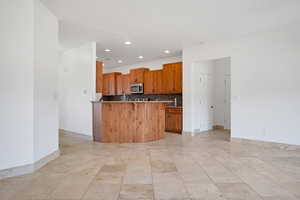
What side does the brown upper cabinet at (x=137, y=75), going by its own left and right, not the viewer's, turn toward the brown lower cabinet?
left

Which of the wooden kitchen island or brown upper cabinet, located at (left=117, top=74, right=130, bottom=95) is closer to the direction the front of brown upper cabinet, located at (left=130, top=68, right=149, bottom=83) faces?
the wooden kitchen island

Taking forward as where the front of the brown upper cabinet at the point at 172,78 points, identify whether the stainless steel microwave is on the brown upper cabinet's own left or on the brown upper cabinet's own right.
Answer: on the brown upper cabinet's own right

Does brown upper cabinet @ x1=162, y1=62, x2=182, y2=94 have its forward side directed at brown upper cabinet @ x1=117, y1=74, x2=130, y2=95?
no

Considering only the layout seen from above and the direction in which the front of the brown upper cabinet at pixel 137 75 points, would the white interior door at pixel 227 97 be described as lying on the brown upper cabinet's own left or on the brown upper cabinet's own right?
on the brown upper cabinet's own left

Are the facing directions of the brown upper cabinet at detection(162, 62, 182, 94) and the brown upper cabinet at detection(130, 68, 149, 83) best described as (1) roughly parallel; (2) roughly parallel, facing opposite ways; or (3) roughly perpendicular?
roughly parallel

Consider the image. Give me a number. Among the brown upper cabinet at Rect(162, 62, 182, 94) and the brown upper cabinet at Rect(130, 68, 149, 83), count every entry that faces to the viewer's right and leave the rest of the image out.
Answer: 0

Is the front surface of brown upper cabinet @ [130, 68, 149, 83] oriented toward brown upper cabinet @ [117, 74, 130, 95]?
no

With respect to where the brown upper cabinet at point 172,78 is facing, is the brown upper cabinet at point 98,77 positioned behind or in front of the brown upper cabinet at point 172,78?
in front

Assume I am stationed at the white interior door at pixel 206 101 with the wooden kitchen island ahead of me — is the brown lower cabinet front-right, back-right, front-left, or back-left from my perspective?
front-right

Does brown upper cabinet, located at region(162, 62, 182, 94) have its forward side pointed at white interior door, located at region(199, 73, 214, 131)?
no

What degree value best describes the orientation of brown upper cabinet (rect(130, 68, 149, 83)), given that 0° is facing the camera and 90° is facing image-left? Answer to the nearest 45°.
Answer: approximately 45°

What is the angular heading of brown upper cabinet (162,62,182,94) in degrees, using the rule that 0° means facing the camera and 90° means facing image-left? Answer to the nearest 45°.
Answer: approximately 45°

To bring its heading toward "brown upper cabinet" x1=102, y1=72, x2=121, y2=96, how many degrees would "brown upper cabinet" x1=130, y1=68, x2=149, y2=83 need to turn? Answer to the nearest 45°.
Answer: approximately 90° to its right
